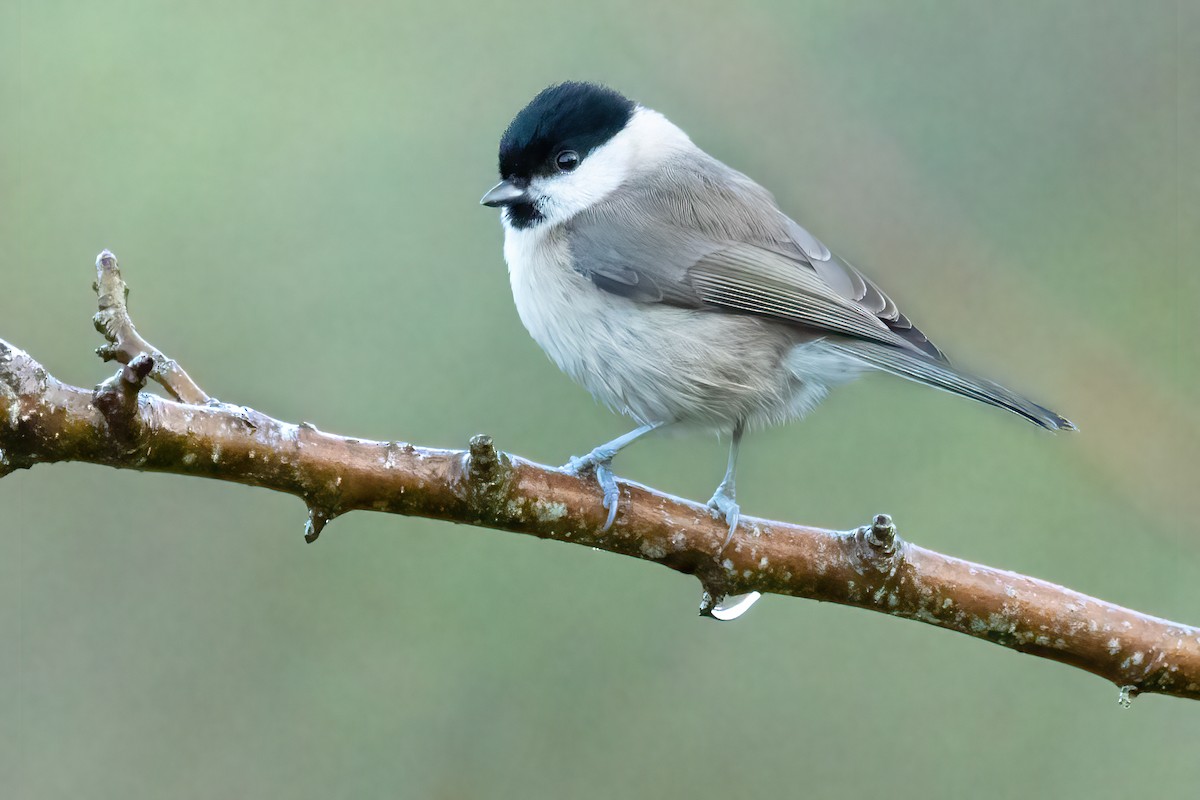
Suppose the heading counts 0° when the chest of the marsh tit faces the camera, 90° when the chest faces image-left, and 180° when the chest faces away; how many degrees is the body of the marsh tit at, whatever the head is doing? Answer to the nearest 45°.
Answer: approximately 90°
